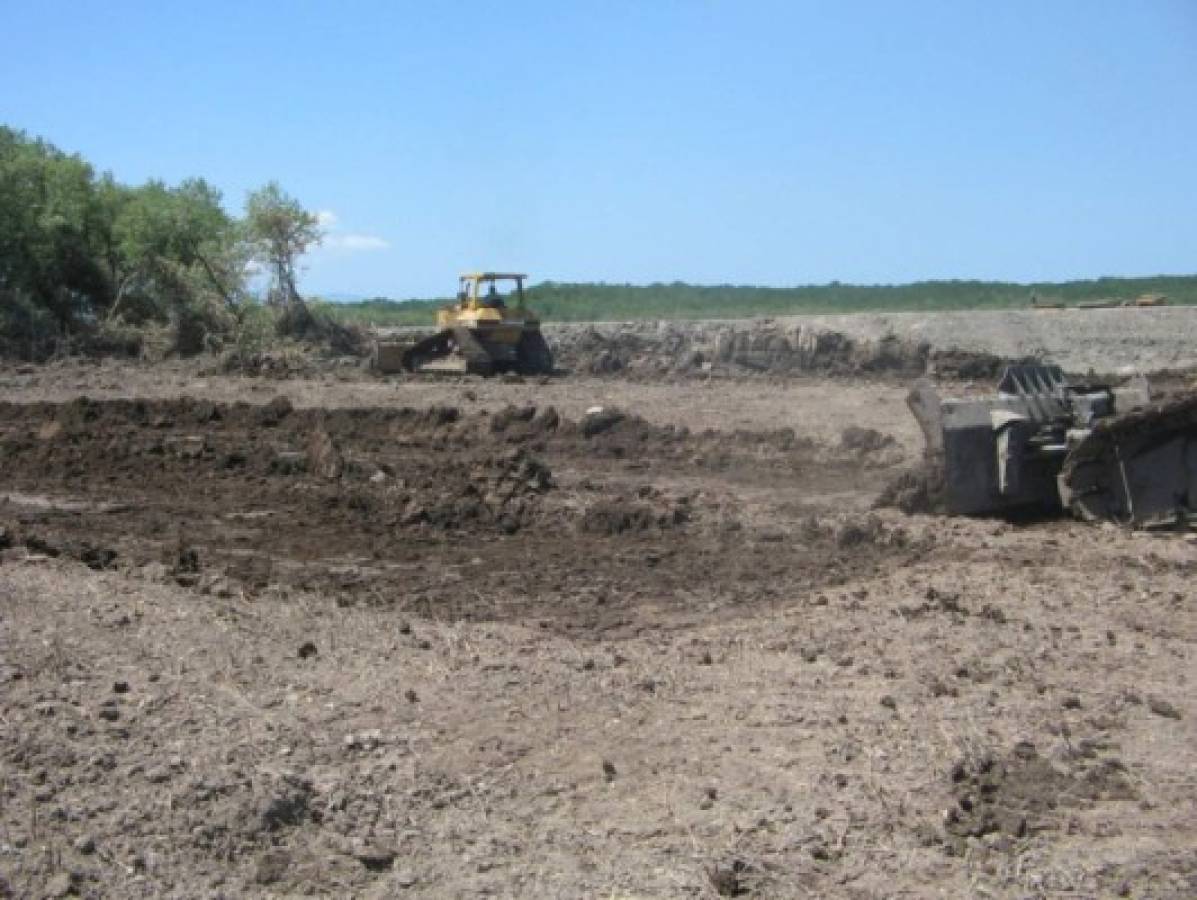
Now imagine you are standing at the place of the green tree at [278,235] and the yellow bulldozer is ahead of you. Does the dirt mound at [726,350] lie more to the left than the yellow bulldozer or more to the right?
left

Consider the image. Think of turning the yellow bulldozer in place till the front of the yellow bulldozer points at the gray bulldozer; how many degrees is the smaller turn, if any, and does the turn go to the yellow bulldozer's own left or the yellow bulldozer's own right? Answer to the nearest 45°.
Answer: approximately 135° to the yellow bulldozer's own left

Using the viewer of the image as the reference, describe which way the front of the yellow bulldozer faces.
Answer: facing away from the viewer and to the left of the viewer

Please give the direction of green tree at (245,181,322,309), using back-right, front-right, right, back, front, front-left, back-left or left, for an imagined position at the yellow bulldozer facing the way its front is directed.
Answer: front

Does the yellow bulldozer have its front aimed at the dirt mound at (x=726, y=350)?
no

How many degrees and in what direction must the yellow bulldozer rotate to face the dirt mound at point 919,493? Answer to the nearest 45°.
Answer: approximately 135° to its left

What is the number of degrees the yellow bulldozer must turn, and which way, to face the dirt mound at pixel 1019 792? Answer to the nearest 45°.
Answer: approximately 135° to its left
